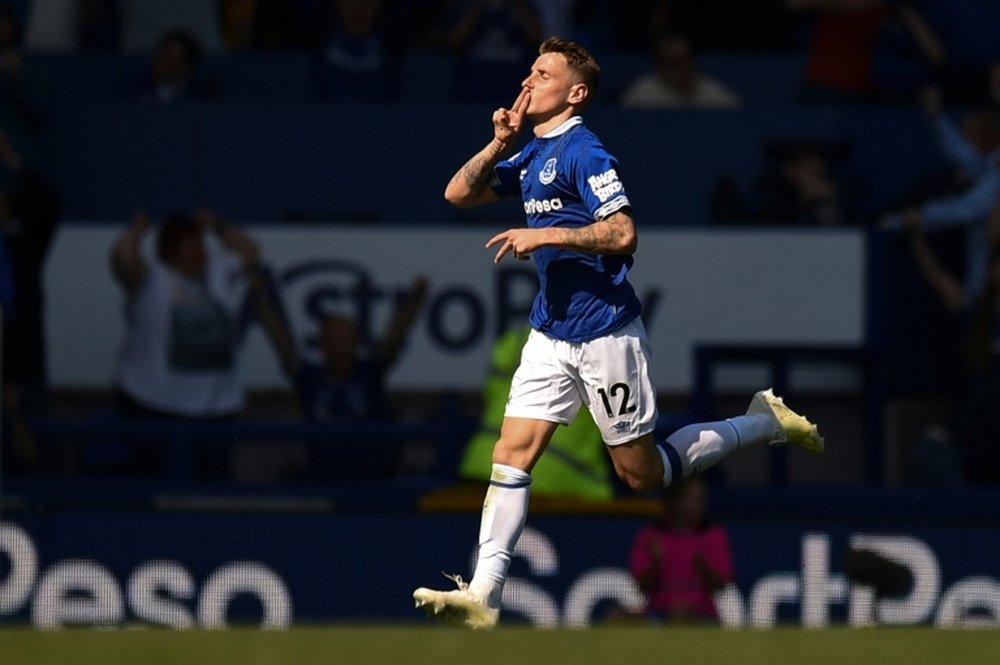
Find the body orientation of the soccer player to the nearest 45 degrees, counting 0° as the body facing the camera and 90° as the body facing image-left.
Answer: approximately 45°

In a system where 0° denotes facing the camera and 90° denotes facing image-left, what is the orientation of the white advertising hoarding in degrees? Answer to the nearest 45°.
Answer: approximately 0°

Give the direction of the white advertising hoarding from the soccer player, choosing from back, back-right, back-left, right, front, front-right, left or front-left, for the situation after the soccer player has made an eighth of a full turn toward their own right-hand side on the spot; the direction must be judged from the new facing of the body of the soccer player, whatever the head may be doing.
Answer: right

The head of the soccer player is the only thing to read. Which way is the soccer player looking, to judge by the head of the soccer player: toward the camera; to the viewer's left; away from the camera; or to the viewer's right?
to the viewer's left

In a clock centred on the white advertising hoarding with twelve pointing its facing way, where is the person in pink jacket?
The person in pink jacket is roughly at 11 o'clock from the white advertising hoarding.

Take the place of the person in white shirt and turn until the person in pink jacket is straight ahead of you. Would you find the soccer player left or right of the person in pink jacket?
right
